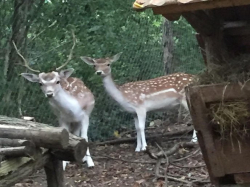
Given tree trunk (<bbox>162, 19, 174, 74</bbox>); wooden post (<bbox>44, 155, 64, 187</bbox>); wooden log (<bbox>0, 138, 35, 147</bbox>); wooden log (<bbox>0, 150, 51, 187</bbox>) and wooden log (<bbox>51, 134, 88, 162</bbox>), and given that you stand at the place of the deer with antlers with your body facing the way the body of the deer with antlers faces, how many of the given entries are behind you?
1

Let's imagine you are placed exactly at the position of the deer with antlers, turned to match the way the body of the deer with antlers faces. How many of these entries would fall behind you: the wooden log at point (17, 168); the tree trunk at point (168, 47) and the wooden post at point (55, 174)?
1

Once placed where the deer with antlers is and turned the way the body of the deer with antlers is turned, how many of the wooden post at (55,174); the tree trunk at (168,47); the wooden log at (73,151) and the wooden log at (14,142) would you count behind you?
1

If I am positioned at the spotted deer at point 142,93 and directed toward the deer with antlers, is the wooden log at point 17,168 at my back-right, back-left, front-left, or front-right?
front-left

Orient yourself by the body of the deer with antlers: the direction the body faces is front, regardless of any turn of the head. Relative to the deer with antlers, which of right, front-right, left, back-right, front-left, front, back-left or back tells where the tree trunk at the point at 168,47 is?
back

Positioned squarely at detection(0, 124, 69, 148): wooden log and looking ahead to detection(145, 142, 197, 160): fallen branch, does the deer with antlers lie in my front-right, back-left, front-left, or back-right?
front-left

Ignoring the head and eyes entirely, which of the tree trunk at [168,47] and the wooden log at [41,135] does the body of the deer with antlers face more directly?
the wooden log

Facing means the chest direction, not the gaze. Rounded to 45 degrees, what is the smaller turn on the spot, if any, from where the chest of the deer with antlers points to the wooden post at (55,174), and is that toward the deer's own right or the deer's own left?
approximately 45° to the deer's own left

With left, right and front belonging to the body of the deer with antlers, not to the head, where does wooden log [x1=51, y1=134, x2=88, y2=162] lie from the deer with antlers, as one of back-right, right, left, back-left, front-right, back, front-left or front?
front-left

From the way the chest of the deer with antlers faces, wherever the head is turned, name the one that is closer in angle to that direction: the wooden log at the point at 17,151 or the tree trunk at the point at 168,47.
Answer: the wooden log

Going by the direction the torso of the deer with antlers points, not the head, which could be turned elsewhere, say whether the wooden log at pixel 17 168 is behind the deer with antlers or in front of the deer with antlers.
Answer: in front

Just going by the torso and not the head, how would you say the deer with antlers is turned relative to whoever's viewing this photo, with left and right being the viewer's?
facing the viewer and to the left of the viewer

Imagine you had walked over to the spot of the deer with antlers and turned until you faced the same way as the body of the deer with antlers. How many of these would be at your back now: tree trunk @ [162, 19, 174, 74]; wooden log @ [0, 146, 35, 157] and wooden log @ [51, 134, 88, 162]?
1

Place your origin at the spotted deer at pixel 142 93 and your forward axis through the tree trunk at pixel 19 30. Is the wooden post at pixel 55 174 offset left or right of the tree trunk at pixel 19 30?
left
